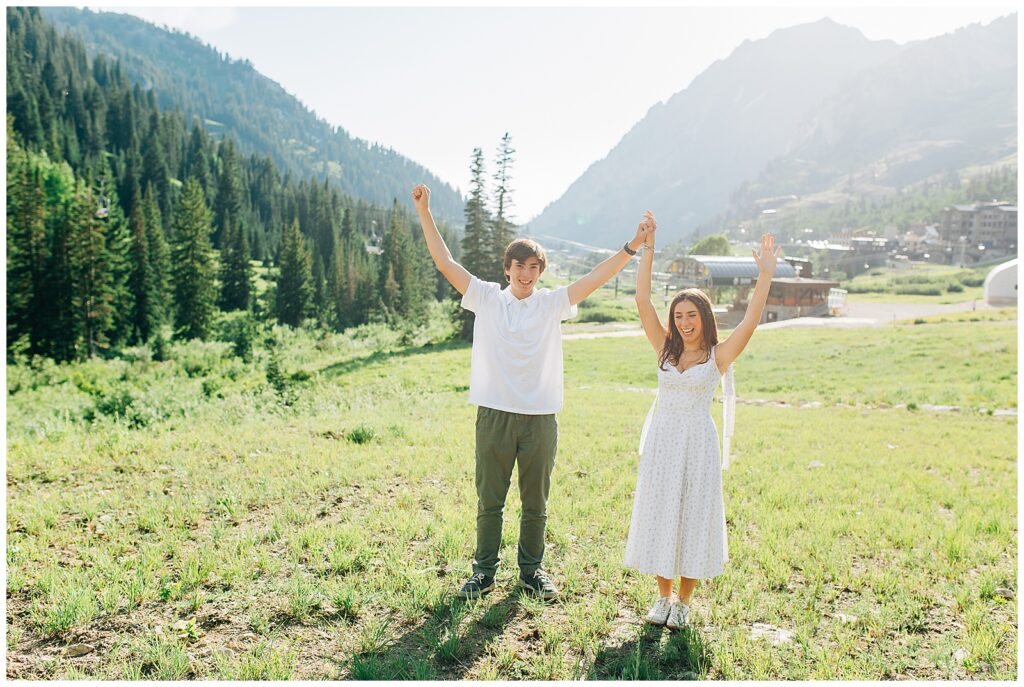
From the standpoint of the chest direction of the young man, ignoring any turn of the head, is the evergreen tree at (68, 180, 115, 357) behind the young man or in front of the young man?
behind

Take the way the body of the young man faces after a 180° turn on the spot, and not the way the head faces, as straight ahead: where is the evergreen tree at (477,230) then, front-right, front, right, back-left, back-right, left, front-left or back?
front

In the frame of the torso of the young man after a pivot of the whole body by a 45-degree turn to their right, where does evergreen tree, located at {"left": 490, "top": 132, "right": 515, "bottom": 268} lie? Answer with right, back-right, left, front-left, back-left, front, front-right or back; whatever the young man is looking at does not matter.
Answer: back-right

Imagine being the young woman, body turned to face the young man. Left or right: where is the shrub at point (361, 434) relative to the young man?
right

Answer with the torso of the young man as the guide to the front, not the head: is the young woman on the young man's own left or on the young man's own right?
on the young man's own left

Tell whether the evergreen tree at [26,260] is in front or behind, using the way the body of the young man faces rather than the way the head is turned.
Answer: behind

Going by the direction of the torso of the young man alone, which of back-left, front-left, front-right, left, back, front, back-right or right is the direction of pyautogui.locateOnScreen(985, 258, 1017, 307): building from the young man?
back-left

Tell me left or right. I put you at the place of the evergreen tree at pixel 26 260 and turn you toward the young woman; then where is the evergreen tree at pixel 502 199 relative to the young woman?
left

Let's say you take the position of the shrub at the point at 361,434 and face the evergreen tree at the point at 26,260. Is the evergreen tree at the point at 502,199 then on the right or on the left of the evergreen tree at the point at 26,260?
right

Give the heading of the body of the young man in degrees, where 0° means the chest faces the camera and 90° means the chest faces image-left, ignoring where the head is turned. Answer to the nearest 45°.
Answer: approximately 0°
